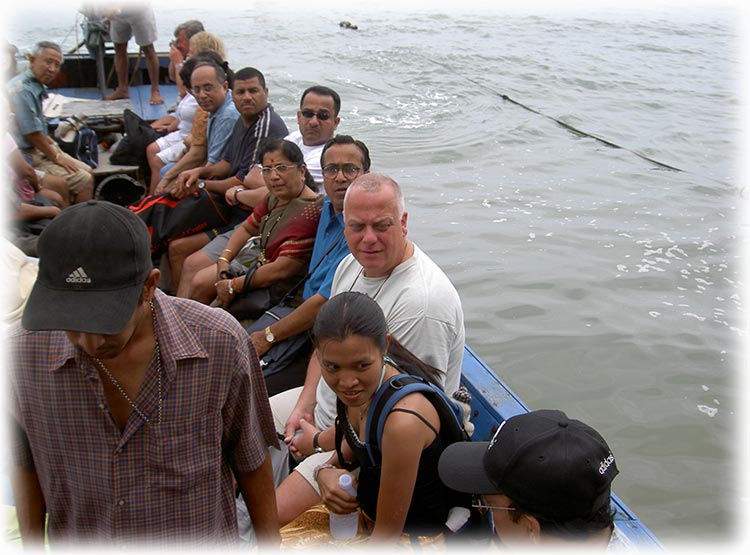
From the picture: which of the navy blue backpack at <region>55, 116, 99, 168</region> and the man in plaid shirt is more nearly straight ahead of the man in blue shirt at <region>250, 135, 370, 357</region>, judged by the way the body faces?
the man in plaid shirt

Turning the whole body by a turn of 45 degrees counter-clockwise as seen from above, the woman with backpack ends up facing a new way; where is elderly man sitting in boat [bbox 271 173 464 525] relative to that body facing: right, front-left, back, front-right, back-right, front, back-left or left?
back

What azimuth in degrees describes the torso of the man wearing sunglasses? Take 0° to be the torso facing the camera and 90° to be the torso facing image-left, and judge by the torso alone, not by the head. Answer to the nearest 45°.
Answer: approximately 45°

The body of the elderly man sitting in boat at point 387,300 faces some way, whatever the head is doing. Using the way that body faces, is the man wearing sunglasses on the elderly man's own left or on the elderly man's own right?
on the elderly man's own right

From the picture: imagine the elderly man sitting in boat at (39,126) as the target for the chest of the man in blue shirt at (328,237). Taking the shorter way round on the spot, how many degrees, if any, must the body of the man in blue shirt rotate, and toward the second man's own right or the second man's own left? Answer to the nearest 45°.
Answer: approximately 90° to the second man's own right

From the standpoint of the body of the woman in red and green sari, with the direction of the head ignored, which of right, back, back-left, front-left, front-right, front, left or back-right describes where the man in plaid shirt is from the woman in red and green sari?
front-left

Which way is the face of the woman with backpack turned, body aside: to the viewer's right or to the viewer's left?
to the viewer's left

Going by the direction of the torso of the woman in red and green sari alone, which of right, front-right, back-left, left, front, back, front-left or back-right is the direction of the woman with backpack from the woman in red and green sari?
front-left

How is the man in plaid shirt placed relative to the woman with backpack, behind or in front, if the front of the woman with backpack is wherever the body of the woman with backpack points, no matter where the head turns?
in front

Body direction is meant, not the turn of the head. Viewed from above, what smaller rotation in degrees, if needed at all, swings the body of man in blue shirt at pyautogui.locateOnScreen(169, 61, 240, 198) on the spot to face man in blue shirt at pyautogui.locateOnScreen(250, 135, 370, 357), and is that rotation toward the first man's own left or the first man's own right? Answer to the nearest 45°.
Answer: approximately 45° to the first man's own left
